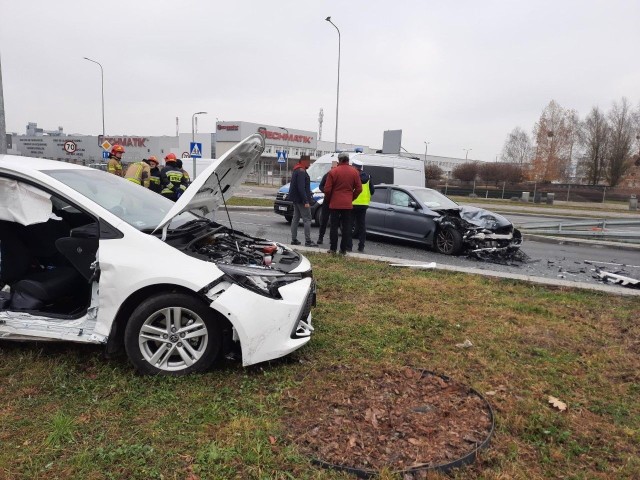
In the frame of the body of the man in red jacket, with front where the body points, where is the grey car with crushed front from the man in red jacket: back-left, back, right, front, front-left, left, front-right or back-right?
front-right

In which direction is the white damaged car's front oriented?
to the viewer's right

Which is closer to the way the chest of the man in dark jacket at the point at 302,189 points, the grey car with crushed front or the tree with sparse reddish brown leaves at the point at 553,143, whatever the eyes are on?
the grey car with crushed front

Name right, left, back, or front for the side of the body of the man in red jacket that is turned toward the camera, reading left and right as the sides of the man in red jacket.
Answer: back

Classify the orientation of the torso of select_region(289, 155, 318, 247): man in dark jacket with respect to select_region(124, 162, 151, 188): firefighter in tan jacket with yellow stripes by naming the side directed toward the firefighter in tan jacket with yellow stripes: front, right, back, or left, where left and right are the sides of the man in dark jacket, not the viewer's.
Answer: back

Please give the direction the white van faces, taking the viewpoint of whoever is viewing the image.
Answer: facing the viewer and to the left of the viewer

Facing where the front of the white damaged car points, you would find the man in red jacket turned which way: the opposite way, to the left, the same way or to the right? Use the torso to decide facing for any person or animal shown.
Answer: to the left

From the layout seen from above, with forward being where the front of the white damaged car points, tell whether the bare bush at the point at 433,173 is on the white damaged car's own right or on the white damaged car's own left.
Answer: on the white damaged car's own left
